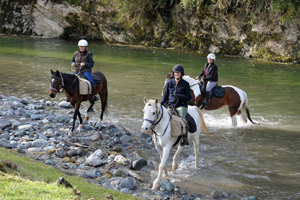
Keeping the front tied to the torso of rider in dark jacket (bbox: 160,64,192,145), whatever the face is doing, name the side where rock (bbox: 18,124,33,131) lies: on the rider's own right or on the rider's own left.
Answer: on the rider's own right

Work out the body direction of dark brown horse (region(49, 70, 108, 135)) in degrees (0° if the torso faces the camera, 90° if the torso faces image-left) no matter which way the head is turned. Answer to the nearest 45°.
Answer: approximately 45°

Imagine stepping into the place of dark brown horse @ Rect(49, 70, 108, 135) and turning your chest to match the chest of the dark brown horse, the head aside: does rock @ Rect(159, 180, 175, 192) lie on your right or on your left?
on your left

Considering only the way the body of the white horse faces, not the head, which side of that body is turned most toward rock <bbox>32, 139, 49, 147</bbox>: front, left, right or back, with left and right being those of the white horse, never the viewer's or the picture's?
right

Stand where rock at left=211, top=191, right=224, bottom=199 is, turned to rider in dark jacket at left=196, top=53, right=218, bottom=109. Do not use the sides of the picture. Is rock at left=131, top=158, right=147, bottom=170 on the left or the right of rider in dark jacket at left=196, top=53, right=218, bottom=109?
left

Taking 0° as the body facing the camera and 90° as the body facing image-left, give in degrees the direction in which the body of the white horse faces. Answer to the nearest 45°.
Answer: approximately 45°

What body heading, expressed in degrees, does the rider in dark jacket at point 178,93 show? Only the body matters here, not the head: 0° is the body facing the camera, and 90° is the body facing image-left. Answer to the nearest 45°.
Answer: approximately 45°

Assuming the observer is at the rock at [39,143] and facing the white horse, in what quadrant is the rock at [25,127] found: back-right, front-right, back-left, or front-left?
back-left
